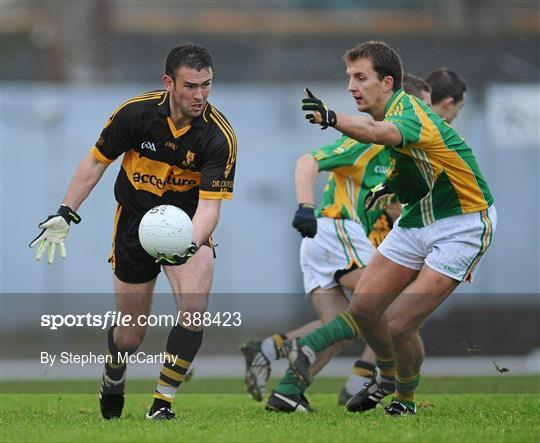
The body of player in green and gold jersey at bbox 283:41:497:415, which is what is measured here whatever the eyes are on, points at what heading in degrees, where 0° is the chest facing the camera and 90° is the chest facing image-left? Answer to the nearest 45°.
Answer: approximately 45°

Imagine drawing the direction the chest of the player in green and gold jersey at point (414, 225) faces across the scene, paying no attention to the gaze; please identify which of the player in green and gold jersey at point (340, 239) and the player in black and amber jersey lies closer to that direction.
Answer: the player in black and amber jersey

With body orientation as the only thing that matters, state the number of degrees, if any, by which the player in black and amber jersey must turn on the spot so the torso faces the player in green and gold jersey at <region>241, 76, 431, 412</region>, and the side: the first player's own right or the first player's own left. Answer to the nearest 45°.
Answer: approximately 135° to the first player's own left

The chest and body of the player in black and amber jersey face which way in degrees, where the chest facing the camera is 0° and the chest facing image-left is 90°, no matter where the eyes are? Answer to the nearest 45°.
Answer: approximately 0°

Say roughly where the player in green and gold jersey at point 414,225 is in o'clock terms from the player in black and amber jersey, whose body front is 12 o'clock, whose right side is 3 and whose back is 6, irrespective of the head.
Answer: The player in green and gold jersey is roughly at 9 o'clock from the player in black and amber jersey.

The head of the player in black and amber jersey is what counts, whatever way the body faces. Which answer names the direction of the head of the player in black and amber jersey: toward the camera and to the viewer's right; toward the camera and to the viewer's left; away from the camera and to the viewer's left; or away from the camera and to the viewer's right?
toward the camera and to the viewer's right
